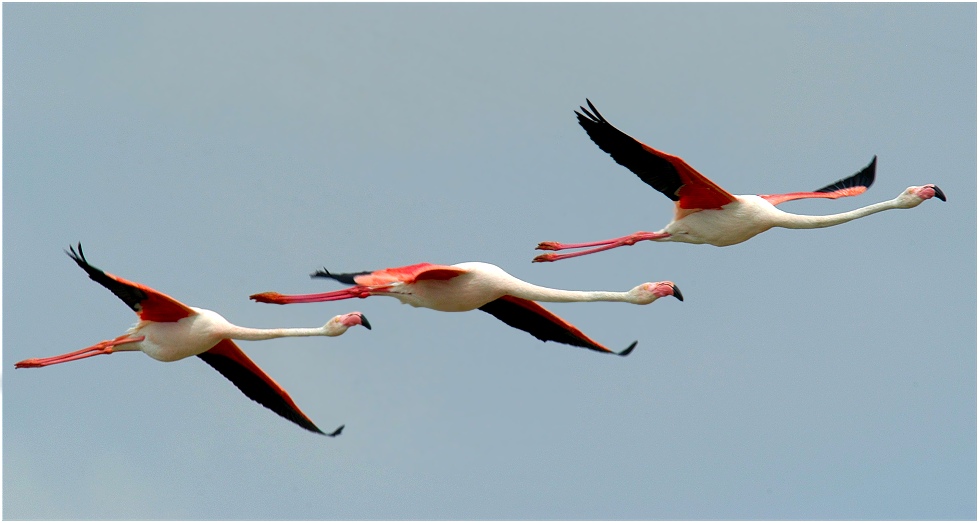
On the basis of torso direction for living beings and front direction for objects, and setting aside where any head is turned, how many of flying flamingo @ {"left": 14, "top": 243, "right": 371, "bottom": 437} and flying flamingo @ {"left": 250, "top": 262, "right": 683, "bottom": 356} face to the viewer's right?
2

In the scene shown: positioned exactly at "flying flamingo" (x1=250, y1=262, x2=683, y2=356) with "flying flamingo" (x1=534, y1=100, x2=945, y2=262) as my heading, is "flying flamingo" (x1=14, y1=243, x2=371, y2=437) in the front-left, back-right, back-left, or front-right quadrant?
back-left

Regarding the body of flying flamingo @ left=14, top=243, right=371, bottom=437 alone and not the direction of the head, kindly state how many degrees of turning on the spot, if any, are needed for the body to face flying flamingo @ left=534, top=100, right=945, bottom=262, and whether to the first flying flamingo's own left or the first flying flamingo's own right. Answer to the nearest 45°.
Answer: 0° — it already faces it

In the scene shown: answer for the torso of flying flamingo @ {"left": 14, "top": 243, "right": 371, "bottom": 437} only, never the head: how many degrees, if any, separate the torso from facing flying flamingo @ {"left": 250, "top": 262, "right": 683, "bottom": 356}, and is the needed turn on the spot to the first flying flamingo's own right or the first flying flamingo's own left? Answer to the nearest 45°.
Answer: approximately 45° to the first flying flamingo's own right

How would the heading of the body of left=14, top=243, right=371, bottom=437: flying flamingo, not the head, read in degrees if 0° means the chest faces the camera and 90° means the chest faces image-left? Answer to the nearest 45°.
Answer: approximately 270°

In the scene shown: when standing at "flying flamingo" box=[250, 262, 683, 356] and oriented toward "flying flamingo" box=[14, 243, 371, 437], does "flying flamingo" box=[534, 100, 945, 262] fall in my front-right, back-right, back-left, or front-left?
back-right

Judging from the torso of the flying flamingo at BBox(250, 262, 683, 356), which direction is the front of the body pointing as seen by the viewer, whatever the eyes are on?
to the viewer's right
